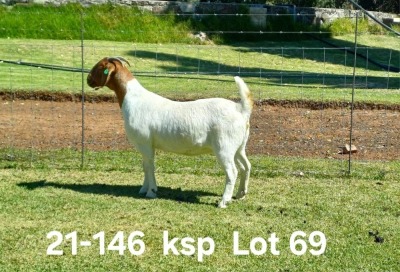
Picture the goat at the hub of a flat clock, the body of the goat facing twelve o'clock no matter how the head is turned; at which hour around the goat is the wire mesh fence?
The wire mesh fence is roughly at 3 o'clock from the goat.

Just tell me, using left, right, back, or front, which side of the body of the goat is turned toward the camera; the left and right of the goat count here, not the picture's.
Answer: left

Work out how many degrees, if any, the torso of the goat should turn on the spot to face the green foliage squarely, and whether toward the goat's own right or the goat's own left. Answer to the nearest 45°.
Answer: approximately 90° to the goat's own right
